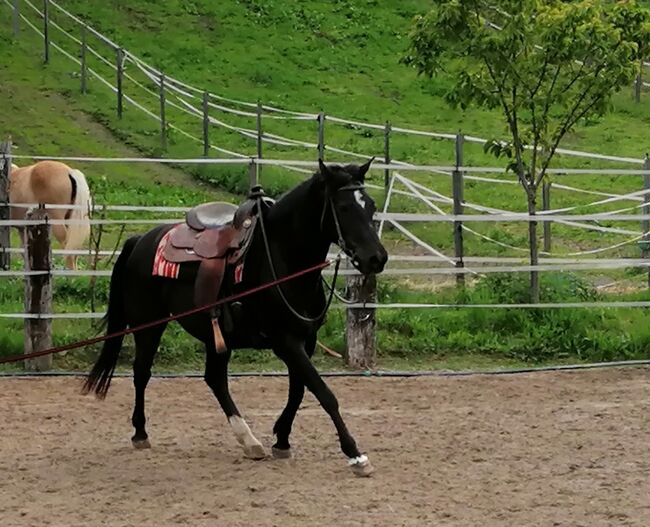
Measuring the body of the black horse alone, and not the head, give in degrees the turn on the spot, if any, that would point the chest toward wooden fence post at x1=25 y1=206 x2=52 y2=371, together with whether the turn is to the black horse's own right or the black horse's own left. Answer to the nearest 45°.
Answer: approximately 180°

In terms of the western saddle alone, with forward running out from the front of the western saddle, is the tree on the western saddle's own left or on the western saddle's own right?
on the western saddle's own left

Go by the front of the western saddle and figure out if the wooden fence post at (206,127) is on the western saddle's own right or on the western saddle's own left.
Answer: on the western saddle's own left

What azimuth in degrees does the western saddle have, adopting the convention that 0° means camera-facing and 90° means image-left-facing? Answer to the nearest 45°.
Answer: approximately 270°

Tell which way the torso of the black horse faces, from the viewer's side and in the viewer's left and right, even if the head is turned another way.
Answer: facing the viewer and to the right of the viewer

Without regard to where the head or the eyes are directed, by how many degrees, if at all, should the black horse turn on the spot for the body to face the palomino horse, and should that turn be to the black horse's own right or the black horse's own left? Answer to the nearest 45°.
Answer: approximately 135° to the black horse's own left

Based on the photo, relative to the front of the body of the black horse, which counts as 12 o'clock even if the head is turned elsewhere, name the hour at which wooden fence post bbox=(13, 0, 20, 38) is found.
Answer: The wooden fence post is roughly at 7 o'clock from the black horse.

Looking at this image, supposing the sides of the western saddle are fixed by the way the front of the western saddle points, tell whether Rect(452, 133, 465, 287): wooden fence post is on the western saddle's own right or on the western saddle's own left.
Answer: on the western saddle's own left
